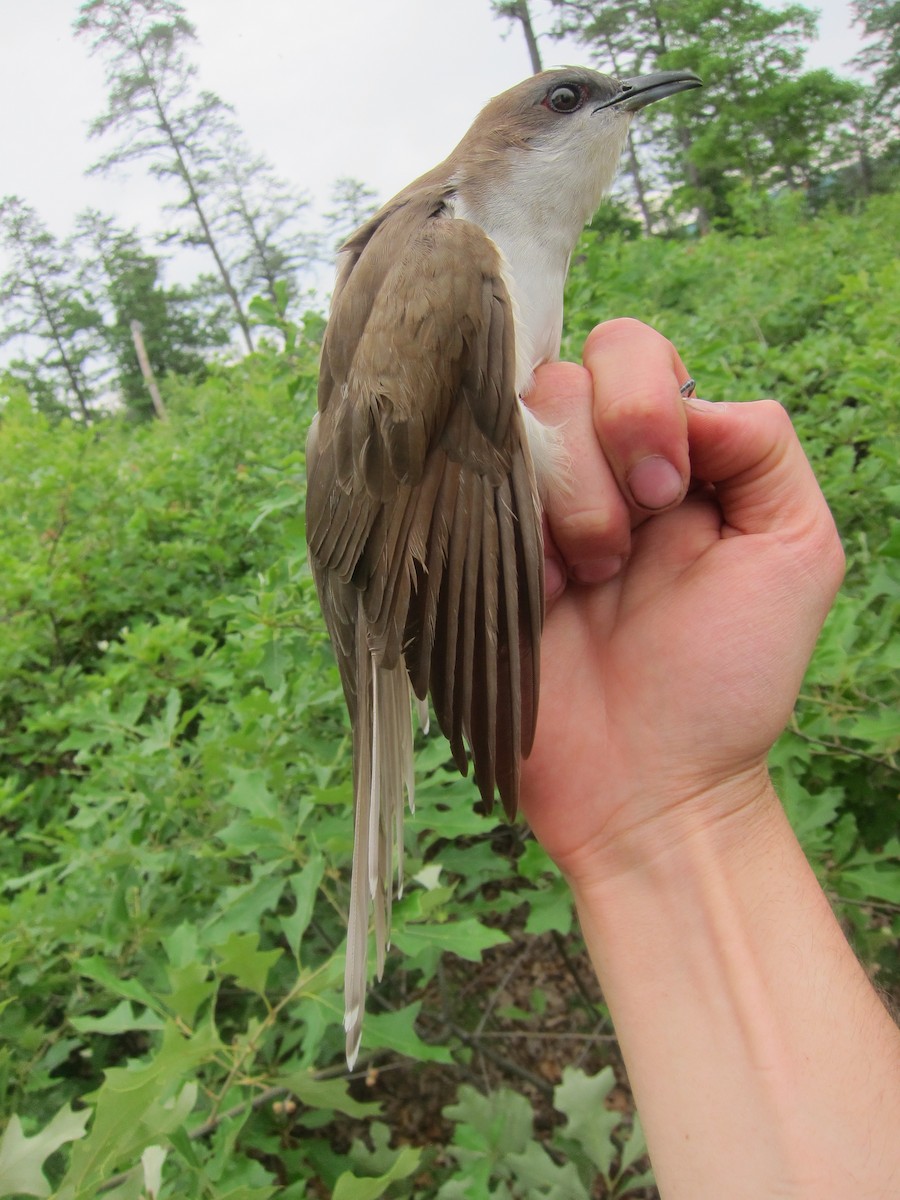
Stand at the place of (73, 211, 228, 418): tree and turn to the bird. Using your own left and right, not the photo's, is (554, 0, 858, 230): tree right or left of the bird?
left

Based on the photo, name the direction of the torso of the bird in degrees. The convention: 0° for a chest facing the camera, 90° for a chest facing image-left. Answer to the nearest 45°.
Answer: approximately 270°
